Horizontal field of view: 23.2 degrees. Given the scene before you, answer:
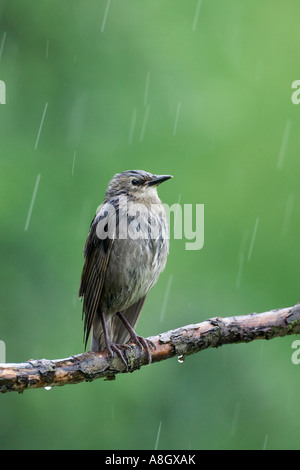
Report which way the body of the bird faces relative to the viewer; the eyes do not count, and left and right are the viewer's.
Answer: facing the viewer and to the right of the viewer

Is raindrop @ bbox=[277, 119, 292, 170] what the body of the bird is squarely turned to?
no
